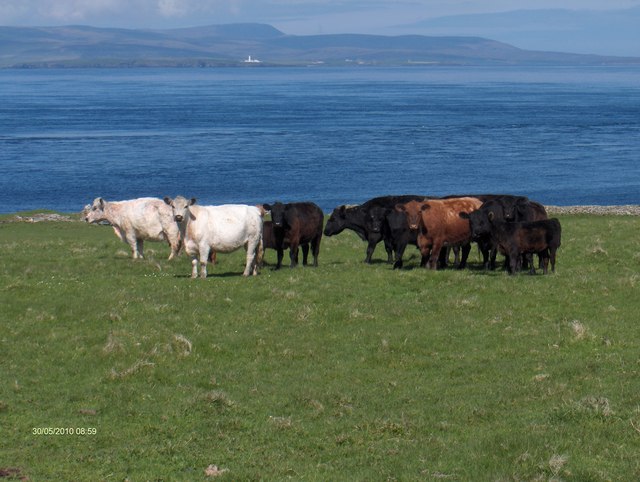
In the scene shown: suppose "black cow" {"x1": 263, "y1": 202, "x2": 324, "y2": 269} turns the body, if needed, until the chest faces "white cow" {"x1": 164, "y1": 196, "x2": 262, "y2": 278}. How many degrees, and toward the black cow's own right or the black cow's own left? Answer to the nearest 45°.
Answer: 0° — it already faces it

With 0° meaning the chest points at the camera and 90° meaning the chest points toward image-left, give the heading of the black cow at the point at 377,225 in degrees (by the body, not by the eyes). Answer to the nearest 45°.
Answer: approximately 90°

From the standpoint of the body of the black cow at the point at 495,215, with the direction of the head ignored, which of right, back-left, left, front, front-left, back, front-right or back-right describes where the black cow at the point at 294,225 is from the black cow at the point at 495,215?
front-right

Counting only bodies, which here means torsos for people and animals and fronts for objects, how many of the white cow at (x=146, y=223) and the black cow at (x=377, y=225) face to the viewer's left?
2

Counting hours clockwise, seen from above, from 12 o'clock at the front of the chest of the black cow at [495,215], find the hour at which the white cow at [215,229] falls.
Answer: The white cow is roughly at 1 o'clock from the black cow.

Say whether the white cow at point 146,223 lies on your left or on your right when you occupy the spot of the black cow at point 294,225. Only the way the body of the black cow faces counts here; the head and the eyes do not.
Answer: on your right

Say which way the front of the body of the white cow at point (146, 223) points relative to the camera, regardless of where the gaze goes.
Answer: to the viewer's left

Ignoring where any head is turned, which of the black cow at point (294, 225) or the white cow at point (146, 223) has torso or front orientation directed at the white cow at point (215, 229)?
the black cow

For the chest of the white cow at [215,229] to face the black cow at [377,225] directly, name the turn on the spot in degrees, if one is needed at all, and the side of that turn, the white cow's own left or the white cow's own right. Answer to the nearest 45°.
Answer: approximately 180°

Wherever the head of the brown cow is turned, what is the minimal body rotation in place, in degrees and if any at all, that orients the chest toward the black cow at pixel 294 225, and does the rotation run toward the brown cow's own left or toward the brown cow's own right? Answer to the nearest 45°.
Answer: approximately 45° to the brown cow's own right
